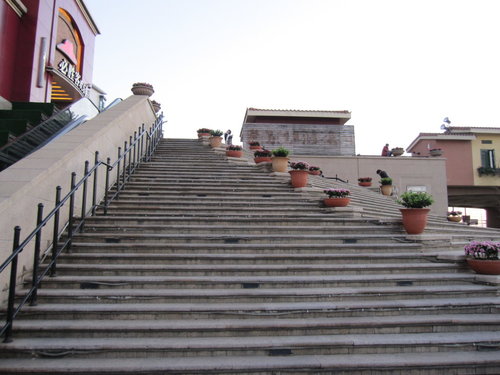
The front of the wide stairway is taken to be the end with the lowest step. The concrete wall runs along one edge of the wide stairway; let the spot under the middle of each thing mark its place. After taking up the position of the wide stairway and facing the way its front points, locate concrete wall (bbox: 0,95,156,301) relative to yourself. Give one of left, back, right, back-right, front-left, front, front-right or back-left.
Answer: right

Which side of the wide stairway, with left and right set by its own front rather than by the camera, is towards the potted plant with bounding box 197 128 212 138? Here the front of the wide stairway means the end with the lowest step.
back

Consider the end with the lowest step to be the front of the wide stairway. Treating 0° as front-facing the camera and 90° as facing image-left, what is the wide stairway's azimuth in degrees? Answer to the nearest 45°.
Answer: approximately 0°

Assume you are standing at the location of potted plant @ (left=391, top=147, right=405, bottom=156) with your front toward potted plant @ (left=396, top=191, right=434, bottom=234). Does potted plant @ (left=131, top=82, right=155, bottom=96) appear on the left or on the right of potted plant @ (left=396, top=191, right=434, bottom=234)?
right

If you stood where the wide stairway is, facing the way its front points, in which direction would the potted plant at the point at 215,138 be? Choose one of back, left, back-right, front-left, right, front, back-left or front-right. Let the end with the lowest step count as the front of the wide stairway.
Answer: back

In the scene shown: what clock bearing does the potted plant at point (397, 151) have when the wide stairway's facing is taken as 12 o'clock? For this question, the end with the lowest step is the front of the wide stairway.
The potted plant is roughly at 7 o'clock from the wide stairway.
